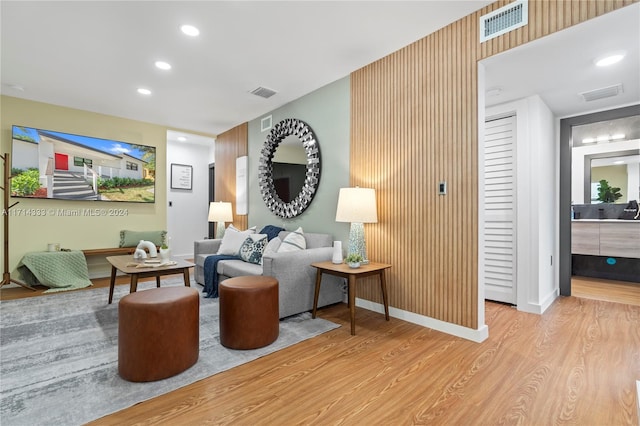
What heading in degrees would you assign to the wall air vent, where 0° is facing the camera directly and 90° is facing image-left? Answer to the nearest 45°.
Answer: approximately 45°

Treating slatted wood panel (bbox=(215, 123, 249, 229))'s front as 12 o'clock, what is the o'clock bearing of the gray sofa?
The gray sofa is roughly at 10 o'clock from the slatted wood panel.

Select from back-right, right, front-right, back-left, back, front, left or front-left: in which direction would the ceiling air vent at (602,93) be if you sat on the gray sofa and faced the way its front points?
back-left

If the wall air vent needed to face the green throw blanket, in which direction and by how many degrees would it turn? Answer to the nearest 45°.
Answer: approximately 45° to its right

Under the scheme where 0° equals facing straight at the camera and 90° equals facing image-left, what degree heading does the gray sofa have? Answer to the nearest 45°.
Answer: approximately 45°

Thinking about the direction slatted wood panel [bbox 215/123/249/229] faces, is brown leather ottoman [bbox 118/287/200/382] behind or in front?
in front

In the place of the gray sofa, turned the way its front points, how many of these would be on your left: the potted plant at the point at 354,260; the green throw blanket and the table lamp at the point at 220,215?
1

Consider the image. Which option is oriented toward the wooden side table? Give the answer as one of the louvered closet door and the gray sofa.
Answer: the louvered closet door

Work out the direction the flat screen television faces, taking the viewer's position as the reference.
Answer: facing the viewer and to the right of the viewer

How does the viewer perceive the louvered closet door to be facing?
facing the viewer and to the left of the viewer
